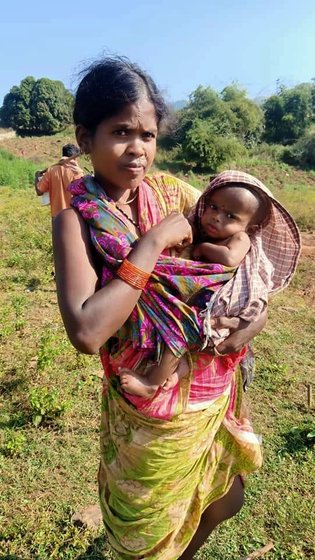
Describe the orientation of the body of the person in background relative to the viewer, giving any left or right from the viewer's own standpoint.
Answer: facing away from the viewer

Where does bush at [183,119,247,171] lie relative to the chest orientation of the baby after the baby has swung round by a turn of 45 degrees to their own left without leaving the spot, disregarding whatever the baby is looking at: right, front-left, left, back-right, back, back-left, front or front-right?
back

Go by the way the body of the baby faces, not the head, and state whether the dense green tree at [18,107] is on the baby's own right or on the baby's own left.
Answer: on the baby's own right

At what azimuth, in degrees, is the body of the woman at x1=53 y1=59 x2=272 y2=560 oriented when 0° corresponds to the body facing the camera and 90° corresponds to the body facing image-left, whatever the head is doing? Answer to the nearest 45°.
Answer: approximately 315°

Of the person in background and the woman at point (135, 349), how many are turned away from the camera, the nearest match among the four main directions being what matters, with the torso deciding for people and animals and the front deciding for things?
1

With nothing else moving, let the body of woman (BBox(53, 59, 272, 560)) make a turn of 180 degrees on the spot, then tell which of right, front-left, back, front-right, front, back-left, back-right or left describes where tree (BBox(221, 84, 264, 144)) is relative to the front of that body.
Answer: front-right

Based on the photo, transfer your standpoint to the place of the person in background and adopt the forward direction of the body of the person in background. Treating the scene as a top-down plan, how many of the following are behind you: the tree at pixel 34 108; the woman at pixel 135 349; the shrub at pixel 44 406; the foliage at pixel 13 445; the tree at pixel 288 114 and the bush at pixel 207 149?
3

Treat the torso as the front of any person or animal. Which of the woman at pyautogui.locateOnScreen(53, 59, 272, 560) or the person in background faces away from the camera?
the person in background

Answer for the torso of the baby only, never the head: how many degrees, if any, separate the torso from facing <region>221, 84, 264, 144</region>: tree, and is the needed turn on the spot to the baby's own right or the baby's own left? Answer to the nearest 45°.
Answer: approximately 135° to the baby's own right

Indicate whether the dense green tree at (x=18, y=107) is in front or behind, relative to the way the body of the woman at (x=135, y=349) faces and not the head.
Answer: behind

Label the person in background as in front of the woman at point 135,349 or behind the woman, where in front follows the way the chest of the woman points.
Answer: behind
